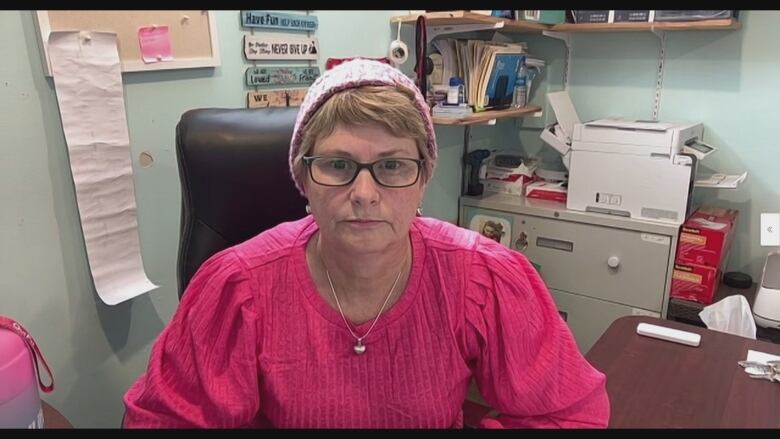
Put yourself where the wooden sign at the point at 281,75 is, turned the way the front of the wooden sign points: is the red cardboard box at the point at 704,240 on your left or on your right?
on your left

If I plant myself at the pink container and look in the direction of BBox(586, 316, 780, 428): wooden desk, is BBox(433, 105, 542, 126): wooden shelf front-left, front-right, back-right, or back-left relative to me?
front-left

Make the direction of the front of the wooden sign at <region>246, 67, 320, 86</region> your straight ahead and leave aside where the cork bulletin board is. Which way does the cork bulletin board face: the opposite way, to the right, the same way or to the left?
the same way

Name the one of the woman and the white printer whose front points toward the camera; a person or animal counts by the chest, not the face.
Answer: the woman

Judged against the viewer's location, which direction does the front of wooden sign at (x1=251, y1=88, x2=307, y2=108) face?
facing the viewer

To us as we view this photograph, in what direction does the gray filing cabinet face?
facing the viewer and to the left of the viewer

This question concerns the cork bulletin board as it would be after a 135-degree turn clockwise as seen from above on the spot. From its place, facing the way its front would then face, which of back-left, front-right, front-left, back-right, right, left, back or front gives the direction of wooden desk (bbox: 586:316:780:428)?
back

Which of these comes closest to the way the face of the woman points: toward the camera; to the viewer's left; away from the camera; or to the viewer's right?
toward the camera

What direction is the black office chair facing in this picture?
toward the camera
